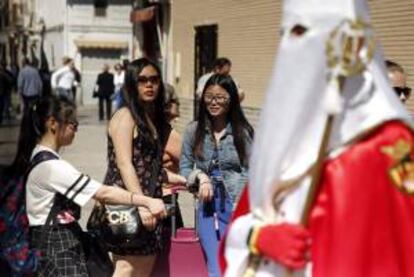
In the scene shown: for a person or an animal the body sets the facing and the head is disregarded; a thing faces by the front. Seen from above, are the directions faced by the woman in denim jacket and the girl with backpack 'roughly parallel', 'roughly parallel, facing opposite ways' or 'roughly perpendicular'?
roughly perpendicular

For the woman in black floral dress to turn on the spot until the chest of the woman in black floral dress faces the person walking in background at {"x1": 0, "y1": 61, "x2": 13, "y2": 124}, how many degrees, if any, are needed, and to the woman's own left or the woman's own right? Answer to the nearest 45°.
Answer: approximately 135° to the woman's own left

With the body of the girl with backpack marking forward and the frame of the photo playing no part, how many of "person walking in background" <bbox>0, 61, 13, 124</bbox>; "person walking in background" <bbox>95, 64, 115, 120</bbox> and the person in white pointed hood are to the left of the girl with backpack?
2

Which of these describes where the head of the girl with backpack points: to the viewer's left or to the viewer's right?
to the viewer's right

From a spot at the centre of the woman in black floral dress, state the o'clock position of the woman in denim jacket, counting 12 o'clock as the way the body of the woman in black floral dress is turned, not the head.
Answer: The woman in denim jacket is roughly at 9 o'clock from the woman in black floral dress.

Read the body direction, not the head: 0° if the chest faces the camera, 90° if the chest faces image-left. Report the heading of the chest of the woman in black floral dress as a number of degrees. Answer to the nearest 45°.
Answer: approximately 315°

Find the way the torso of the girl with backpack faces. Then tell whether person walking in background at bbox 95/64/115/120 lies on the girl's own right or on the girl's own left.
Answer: on the girl's own left

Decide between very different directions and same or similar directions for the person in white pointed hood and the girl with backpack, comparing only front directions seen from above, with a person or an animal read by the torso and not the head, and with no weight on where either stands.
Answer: very different directions

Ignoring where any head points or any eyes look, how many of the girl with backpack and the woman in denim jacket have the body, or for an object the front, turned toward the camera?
1

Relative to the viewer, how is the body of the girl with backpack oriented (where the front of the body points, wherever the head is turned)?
to the viewer's right

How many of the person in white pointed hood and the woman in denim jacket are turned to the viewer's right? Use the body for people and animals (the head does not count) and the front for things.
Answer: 0

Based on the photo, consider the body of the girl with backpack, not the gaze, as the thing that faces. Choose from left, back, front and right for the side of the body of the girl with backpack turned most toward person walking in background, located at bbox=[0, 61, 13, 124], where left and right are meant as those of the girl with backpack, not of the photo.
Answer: left
